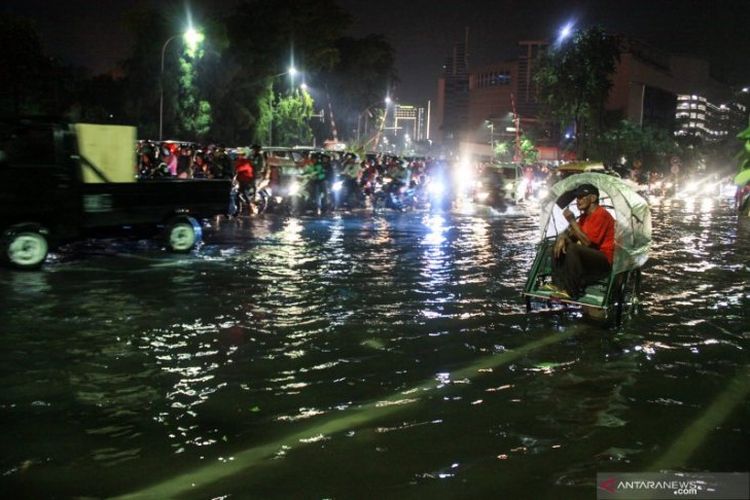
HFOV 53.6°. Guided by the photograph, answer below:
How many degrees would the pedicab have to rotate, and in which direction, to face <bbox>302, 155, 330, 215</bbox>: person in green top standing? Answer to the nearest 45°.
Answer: approximately 90° to its right

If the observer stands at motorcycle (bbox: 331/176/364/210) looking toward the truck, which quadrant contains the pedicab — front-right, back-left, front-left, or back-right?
front-left

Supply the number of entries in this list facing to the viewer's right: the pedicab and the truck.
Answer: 0

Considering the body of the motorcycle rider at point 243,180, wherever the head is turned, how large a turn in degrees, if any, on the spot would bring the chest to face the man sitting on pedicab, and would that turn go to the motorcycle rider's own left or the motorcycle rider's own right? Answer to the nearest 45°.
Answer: approximately 45° to the motorcycle rider's own left

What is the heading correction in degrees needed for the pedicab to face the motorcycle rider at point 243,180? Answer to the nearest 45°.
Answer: approximately 90° to its right

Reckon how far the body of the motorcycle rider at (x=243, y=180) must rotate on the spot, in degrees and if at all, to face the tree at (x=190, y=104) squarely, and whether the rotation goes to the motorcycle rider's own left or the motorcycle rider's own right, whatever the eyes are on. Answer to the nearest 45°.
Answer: approximately 135° to the motorcycle rider's own right

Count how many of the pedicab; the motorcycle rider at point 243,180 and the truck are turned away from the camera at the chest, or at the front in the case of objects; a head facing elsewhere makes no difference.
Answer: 0

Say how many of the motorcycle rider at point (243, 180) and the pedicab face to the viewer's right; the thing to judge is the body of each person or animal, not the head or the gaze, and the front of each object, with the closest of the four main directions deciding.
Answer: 0

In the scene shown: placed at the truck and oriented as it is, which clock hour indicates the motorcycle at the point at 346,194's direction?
The motorcycle is roughly at 4 o'clock from the truck.

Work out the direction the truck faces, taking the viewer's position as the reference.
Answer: facing to the left of the viewer

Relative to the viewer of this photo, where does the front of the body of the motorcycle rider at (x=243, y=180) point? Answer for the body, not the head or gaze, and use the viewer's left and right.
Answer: facing the viewer and to the left of the viewer

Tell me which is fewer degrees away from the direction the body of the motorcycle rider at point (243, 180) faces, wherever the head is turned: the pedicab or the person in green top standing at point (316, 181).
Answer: the pedicab

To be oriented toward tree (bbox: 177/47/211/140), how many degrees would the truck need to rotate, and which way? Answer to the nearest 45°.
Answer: approximately 90° to its right

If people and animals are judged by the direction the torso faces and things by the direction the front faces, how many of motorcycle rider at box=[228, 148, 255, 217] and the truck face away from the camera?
0

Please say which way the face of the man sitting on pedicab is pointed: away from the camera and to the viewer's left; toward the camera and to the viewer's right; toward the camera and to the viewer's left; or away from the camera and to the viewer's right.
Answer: toward the camera and to the viewer's left
